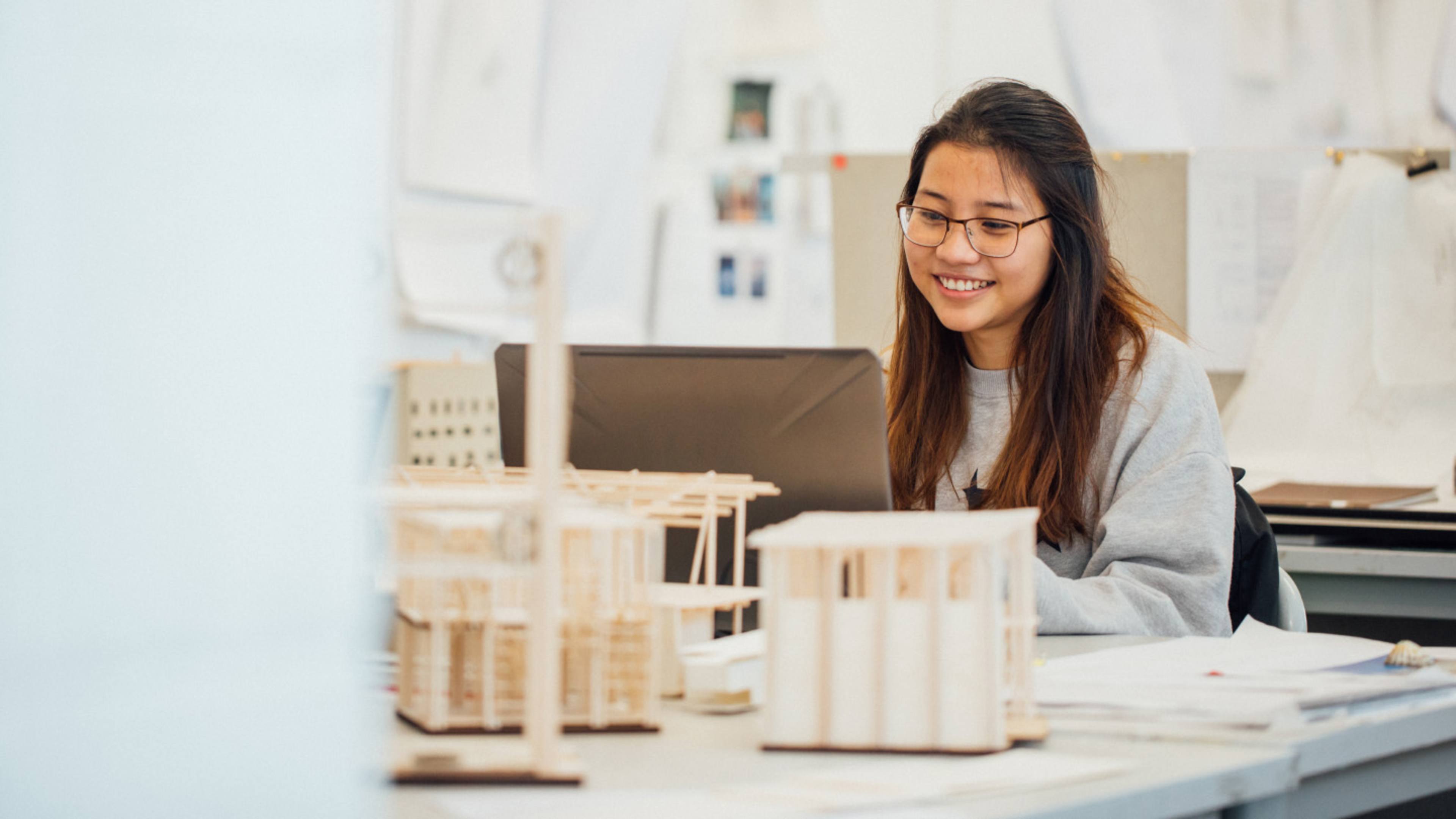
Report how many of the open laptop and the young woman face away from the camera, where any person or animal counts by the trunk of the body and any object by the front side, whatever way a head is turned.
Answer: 1

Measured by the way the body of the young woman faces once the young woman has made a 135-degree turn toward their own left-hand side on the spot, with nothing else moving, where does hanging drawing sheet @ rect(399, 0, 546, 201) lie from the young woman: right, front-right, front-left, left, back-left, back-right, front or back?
back-left

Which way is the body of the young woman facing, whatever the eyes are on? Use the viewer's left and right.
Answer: facing the viewer and to the left of the viewer

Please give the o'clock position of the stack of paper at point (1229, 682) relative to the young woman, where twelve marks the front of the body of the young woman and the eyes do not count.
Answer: The stack of paper is roughly at 10 o'clock from the young woman.

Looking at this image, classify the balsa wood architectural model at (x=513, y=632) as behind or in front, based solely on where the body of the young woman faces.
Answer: in front

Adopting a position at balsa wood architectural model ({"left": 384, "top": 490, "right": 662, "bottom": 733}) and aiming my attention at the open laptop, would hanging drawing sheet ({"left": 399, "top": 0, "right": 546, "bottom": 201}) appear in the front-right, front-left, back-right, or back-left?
front-left

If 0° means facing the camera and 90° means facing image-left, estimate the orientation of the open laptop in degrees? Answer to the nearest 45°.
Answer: approximately 180°

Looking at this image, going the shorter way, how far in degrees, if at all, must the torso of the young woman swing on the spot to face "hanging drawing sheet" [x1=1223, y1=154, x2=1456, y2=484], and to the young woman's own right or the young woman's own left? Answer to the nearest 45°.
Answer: approximately 180°

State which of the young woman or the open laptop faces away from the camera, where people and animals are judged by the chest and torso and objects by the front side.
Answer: the open laptop

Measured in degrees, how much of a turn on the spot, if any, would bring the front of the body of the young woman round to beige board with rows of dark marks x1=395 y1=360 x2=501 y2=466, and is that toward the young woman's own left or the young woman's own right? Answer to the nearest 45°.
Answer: approximately 90° to the young woman's own right

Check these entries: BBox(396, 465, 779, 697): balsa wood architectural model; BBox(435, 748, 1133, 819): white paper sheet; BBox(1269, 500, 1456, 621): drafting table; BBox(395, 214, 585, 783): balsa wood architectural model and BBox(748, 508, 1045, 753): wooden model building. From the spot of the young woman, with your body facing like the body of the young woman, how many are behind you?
1

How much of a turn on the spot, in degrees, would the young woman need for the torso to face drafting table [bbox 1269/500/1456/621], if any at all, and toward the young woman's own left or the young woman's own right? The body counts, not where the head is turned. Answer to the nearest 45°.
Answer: approximately 180°

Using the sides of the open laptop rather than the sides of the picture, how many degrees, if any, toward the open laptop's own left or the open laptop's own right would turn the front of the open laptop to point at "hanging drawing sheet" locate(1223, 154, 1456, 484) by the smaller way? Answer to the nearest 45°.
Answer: approximately 45° to the open laptop's own right
